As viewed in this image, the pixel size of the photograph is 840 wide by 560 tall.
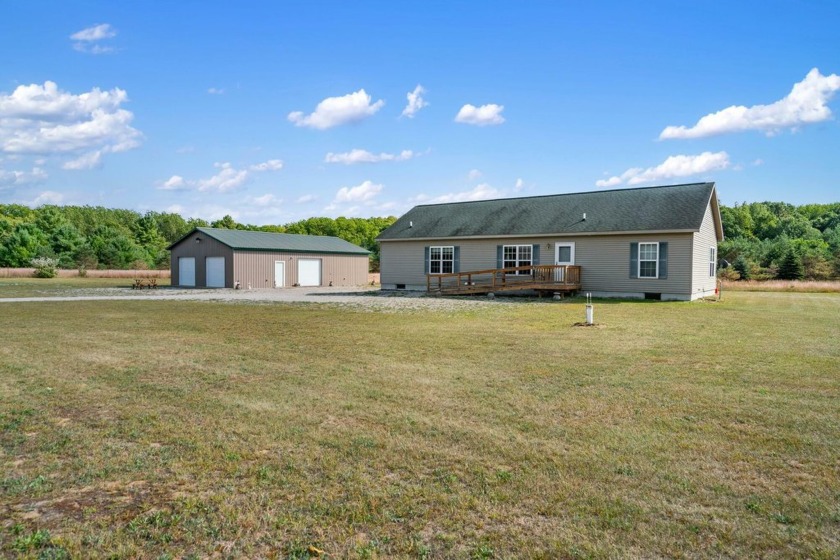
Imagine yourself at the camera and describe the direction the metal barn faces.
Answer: facing the viewer and to the left of the viewer

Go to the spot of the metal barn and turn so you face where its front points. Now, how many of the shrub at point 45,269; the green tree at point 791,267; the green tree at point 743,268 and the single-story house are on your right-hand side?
1

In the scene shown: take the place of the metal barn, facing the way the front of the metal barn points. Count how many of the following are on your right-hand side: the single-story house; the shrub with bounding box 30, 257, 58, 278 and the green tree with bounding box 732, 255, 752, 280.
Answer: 1

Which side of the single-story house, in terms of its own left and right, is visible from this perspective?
front

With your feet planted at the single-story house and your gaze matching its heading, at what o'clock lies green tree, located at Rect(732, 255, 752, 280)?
The green tree is roughly at 7 o'clock from the single-story house.

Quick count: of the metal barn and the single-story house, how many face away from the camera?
0

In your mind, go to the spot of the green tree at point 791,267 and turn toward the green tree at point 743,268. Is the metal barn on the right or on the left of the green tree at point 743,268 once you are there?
left

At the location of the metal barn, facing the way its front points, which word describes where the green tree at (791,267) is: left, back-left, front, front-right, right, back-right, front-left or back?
back-left

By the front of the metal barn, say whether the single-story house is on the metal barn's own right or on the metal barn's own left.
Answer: on the metal barn's own left

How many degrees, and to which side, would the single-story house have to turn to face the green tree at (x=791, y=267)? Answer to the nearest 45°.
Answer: approximately 135° to its left

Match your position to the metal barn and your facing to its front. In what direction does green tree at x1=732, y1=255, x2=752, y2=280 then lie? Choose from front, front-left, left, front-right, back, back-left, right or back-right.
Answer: back-left
